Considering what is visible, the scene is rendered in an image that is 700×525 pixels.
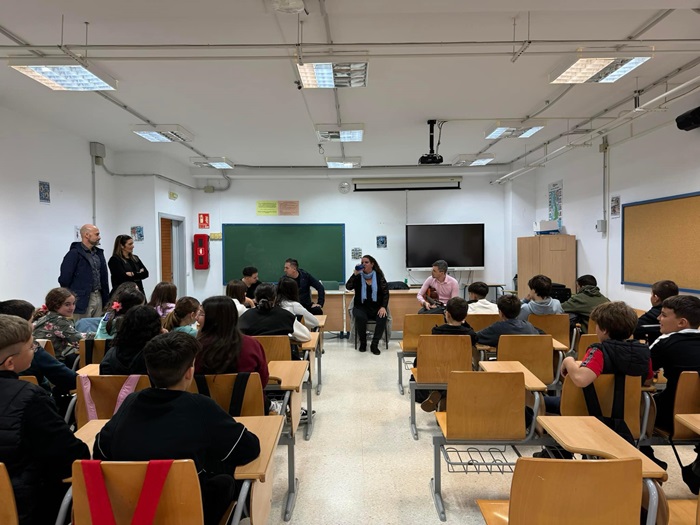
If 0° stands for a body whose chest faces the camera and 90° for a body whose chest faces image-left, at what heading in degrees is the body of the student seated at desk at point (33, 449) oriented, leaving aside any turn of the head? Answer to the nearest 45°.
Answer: approximately 225°

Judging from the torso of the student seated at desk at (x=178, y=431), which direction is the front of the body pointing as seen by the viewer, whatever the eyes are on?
away from the camera

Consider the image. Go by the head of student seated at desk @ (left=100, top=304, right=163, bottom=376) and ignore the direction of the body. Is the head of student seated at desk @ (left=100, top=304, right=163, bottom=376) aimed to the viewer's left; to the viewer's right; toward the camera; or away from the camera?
away from the camera

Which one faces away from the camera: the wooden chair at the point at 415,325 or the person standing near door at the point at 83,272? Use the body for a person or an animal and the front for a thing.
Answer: the wooden chair

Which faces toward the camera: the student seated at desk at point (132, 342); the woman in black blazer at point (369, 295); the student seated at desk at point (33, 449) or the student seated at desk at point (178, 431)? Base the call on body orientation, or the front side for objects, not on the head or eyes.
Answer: the woman in black blazer

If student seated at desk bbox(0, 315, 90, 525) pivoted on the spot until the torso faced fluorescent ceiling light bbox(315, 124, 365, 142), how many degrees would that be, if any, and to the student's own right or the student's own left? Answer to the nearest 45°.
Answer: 0° — they already face it

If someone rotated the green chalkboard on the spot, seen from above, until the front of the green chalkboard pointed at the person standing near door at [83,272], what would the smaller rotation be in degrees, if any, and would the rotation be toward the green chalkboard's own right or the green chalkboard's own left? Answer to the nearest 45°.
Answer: approximately 45° to the green chalkboard's own right

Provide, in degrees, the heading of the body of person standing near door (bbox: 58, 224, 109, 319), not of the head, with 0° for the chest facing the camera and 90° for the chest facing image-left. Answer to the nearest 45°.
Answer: approximately 315°

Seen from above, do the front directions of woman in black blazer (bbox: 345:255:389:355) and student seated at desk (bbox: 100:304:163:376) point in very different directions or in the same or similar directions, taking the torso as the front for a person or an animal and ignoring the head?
very different directions

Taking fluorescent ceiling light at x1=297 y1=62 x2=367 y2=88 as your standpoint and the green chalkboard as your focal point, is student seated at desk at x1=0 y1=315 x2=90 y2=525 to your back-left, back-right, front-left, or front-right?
back-left

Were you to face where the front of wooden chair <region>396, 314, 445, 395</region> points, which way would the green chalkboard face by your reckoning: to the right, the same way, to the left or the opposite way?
the opposite way

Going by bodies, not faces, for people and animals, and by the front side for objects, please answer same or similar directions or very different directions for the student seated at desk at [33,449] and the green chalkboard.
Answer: very different directions

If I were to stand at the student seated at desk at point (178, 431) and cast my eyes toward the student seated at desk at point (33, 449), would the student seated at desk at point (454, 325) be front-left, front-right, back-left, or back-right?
back-right

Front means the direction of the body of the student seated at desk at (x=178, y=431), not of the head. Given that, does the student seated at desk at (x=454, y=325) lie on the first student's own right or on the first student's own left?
on the first student's own right

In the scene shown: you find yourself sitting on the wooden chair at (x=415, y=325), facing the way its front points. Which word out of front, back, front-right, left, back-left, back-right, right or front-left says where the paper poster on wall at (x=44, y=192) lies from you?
left

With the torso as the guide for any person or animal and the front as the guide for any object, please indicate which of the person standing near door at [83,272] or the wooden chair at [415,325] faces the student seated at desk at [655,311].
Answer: the person standing near door

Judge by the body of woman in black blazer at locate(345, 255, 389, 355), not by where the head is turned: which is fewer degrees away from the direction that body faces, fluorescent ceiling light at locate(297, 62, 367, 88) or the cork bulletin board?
the fluorescent ceiling light
